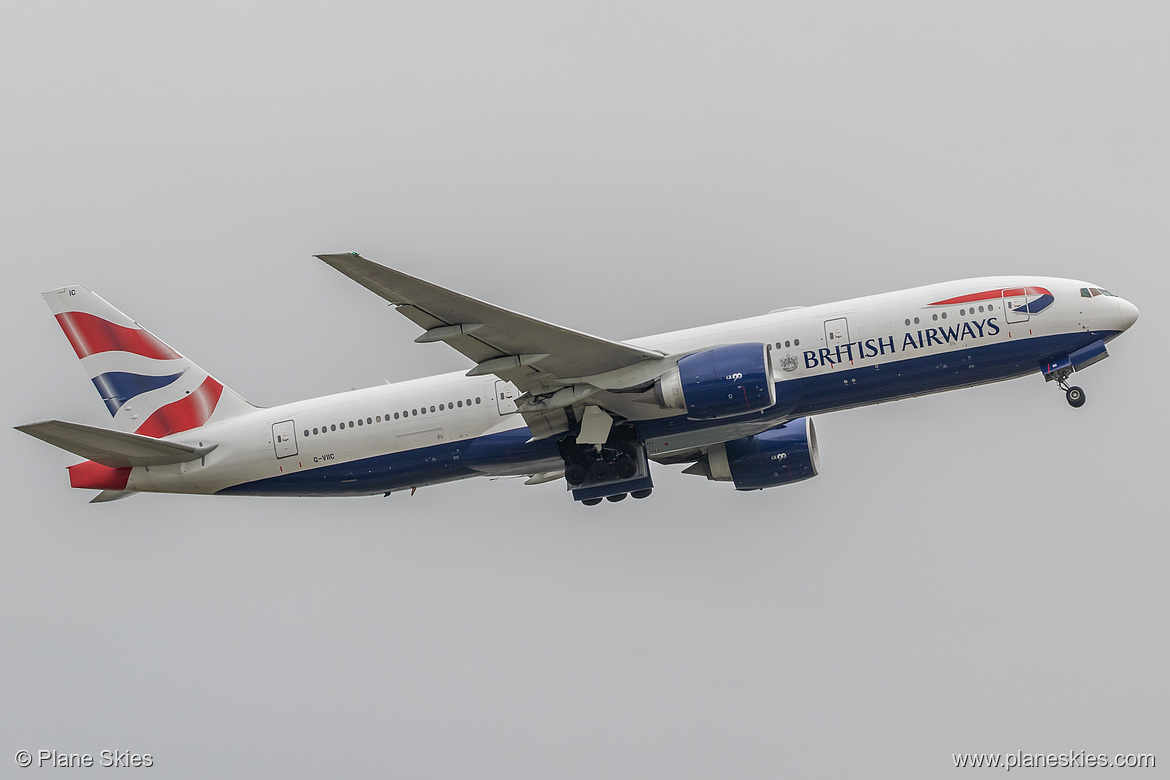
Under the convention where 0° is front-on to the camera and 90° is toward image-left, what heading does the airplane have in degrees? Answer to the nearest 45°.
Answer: approximately 270°
